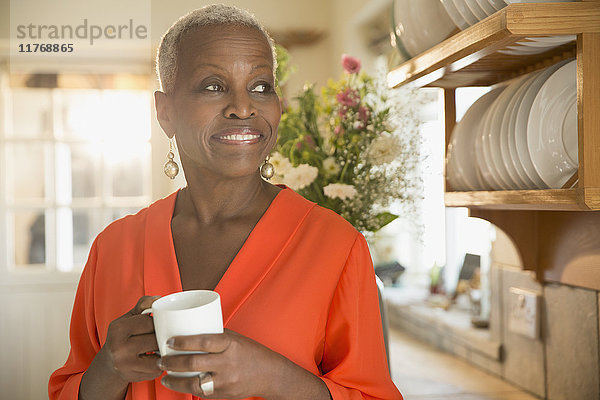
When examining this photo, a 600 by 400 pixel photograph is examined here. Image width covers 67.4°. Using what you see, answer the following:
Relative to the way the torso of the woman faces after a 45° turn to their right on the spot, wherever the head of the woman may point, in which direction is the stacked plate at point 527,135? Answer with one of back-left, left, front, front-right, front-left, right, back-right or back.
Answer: back-left

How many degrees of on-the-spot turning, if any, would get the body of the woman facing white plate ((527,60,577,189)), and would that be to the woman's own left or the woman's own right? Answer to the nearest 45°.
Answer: approximately 90° to the woman's own left

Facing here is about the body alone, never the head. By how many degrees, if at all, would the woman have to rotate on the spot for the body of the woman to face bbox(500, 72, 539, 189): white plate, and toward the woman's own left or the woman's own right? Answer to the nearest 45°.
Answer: approximately 90° to the woman's own left

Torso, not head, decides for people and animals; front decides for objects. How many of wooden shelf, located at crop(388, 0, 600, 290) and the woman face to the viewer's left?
1

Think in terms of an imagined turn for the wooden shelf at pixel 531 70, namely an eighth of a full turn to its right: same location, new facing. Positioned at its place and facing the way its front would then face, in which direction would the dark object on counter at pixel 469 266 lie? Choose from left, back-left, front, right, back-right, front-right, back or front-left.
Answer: front-right

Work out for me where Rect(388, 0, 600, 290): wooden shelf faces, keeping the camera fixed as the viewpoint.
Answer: facing to the left of the viewer
